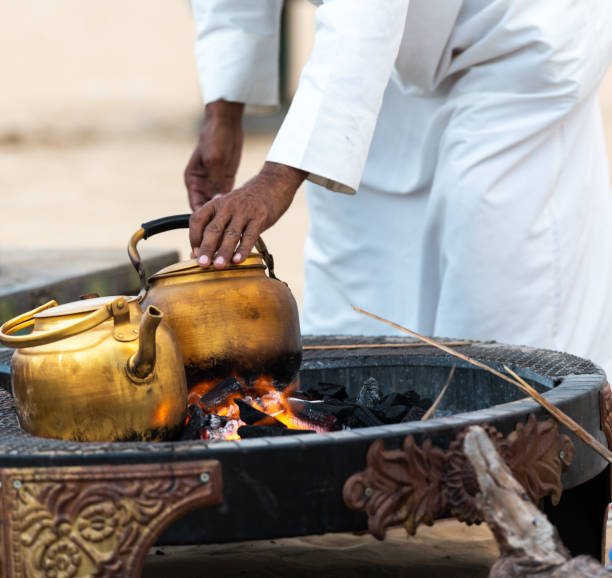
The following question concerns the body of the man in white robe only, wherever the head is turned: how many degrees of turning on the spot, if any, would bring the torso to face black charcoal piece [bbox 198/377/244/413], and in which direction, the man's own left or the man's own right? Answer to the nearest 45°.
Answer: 0° — they already face it

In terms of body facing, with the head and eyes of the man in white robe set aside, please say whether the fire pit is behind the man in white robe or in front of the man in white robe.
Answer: in front

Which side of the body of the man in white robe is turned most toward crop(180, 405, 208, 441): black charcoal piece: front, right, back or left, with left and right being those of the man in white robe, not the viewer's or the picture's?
front

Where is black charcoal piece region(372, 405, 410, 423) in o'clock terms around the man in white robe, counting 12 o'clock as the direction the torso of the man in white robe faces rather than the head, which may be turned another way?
The black charcoal piece is roughly at 11 o'clock from the man in white robe.

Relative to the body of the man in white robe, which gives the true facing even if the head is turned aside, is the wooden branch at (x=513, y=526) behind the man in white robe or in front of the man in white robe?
in front

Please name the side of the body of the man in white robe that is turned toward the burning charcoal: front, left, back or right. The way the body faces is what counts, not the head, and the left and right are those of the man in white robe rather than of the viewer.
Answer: front

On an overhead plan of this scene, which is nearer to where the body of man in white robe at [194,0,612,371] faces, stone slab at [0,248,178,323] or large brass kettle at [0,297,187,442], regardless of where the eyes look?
the large brass kettle

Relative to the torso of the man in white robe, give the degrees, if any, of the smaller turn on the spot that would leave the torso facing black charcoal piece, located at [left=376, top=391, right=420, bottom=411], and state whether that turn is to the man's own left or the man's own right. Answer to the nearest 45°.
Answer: approximately 45° to the man's own left
